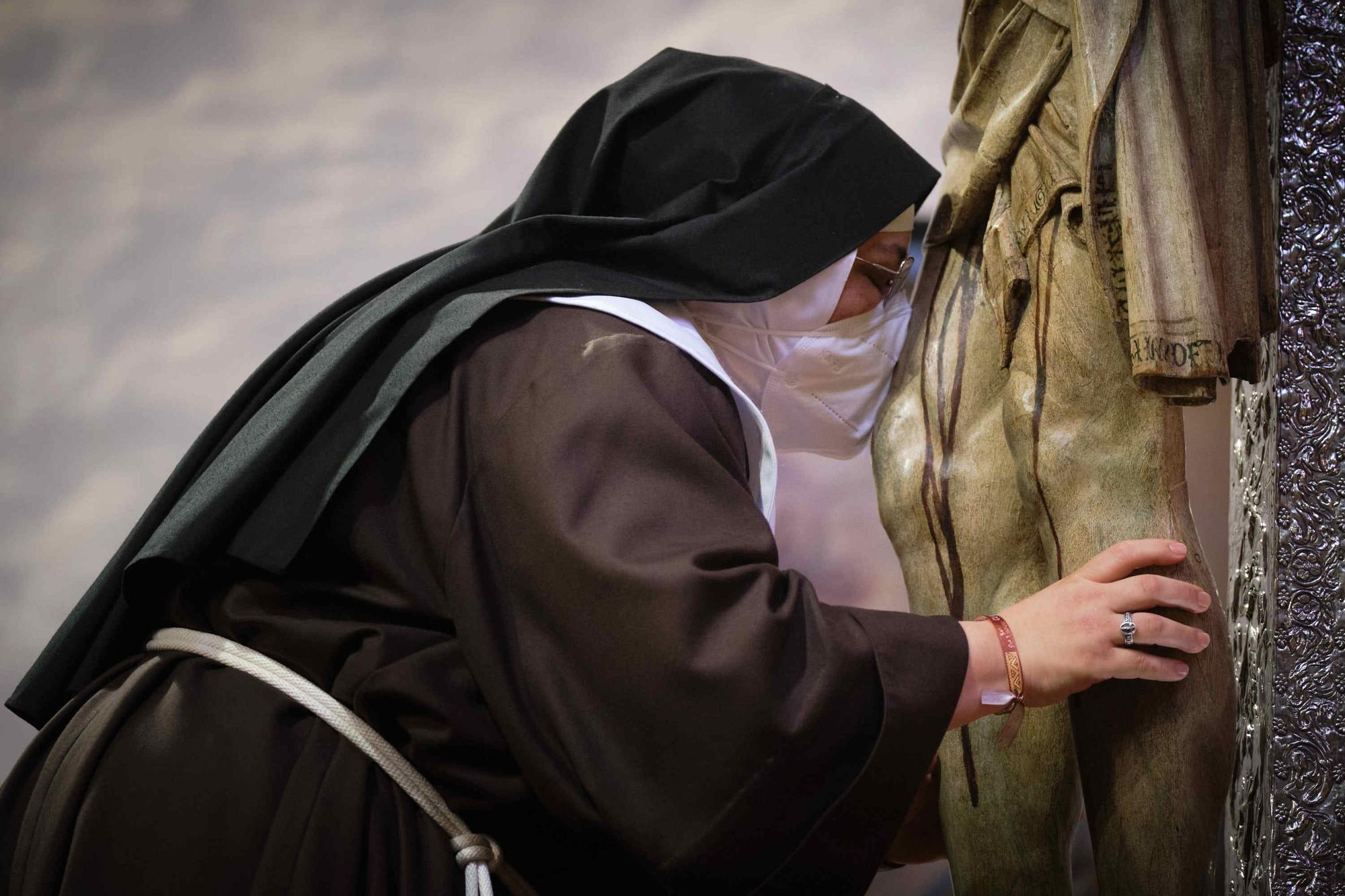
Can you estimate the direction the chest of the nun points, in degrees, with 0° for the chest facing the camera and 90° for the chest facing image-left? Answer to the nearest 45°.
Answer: approximately 270°

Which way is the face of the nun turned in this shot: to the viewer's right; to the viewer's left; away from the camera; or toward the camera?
to the viewer's right
